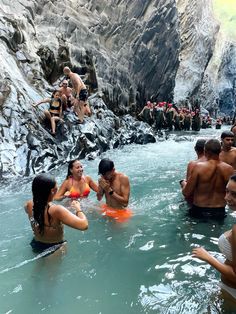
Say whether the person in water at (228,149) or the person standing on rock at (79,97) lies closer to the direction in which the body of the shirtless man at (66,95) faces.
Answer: the person in water

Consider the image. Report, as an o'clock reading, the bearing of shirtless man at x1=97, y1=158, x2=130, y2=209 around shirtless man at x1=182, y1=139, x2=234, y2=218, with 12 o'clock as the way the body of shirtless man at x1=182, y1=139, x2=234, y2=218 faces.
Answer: shirtless man at x1=97, y1=158, x2=130, y2=209 is roughly at 9 o'clock from shirtless man at x1=182, y1=139, x2=234, y2=218.

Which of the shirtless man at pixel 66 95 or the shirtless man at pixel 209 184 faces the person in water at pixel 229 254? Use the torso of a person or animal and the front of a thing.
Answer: the shirtless man at pixel 66 95

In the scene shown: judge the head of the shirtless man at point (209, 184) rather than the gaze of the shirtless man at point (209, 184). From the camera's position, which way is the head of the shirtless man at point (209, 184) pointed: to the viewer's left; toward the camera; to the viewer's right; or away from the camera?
away from the camera

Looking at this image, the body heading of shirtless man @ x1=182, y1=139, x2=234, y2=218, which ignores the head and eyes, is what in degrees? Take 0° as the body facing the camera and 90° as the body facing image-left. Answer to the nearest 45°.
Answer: approximately 180°

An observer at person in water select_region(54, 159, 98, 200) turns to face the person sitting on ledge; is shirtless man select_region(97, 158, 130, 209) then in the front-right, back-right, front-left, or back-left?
back-right

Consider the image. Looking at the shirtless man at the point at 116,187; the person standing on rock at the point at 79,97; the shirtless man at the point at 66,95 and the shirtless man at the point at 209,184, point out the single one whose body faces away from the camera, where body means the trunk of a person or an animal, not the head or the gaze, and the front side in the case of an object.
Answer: the shirtless man at the point at 209,184

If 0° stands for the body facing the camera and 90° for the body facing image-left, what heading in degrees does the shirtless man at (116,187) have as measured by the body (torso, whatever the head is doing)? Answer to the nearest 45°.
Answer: approximately 45°
